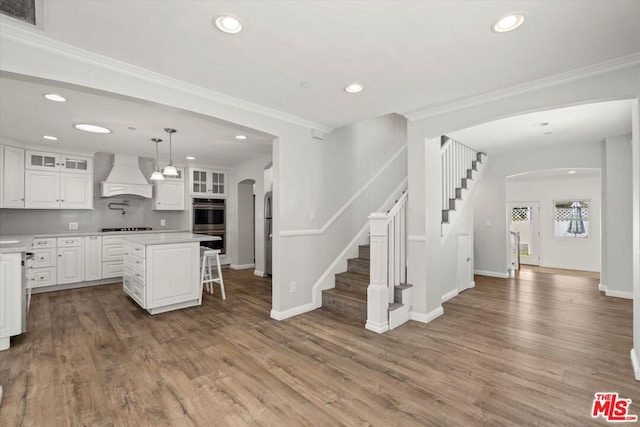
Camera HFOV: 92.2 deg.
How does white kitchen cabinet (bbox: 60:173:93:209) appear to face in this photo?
toward the camera

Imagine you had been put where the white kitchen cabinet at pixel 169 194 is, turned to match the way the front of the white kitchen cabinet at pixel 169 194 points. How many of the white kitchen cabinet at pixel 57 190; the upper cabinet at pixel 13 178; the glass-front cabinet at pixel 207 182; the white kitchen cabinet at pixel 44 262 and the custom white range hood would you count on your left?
1

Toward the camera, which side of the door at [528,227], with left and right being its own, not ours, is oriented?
front

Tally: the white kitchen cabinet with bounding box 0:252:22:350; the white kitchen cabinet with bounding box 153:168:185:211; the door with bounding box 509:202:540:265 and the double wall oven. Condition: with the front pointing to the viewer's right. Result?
1

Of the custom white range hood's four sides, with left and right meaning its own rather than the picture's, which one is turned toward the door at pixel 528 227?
left

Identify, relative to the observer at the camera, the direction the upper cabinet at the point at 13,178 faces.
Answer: facing the viewer and to the right of the viewer

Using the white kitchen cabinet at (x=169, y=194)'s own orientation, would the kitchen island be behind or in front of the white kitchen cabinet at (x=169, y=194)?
in front

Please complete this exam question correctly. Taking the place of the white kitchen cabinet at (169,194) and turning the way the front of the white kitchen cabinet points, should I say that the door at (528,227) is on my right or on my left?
on my left

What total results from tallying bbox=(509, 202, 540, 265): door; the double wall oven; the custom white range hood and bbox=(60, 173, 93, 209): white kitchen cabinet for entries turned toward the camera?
4

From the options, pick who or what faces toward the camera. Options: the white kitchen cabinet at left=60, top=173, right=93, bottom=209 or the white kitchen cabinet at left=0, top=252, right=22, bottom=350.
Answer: the white kitchen cabinet at left=60, top=173, right=93, bottom=209

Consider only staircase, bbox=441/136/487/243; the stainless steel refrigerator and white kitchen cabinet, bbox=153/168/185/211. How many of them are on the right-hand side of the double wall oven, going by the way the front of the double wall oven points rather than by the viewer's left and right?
1

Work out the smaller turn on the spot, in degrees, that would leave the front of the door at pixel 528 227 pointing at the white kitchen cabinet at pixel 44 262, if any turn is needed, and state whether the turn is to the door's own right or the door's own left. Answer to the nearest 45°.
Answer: approximately 45° to the door's own right

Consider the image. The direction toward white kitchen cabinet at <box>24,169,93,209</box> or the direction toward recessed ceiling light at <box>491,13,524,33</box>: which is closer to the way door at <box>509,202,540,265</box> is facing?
the recessed ceiling light

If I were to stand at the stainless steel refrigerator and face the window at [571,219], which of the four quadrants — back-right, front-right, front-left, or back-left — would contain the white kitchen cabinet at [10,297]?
back-right

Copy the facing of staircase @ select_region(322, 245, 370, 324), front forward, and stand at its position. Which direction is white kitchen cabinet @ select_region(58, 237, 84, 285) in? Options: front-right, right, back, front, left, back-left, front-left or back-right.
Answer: front-right

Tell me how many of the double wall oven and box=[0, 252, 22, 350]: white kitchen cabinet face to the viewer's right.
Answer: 1
